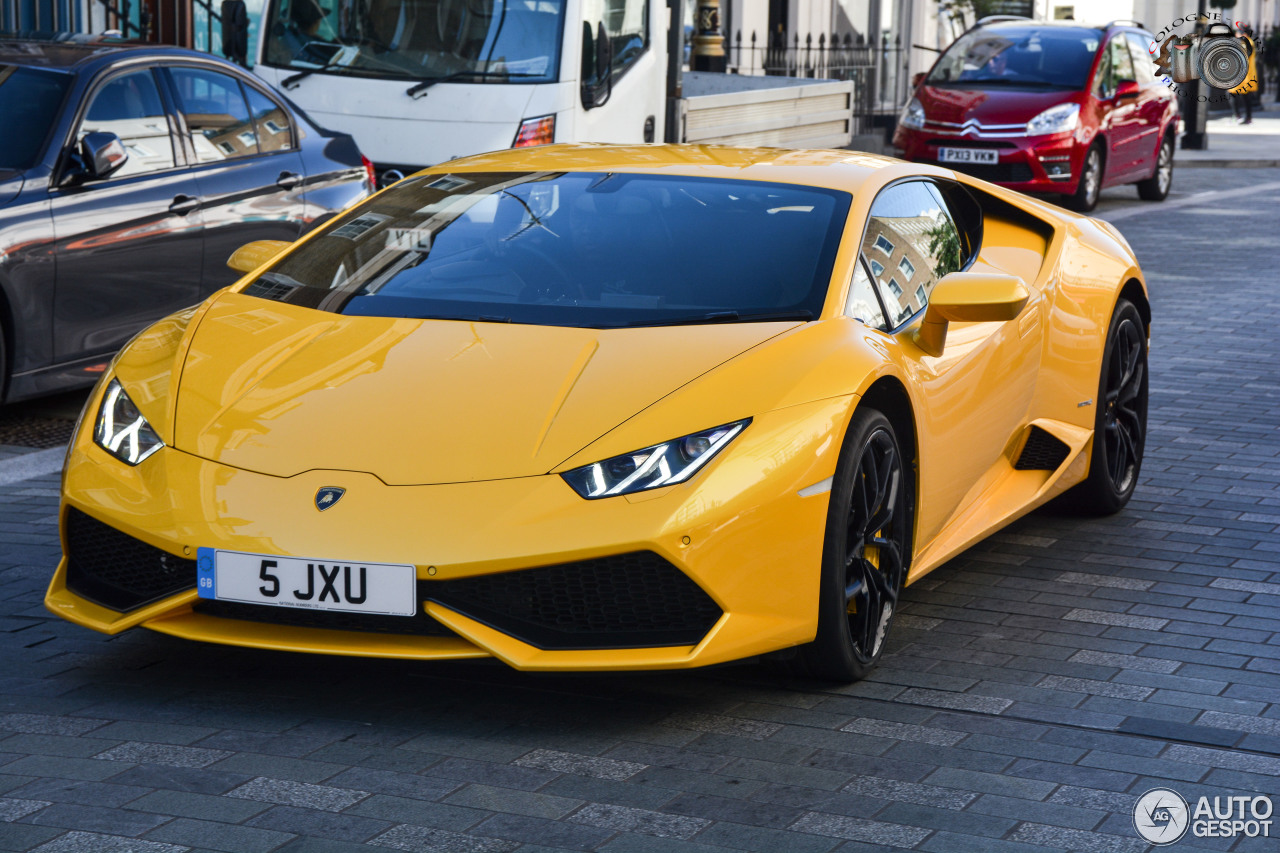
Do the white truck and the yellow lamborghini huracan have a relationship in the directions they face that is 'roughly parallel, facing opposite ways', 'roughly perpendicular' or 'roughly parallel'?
roughly parallel

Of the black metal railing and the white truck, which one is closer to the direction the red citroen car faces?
the white truck

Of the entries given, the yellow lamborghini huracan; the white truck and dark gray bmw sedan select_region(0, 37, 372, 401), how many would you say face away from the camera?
0

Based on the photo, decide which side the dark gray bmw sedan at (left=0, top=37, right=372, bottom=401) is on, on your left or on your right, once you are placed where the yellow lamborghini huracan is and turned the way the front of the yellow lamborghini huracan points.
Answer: on your right

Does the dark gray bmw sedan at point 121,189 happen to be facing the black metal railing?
no

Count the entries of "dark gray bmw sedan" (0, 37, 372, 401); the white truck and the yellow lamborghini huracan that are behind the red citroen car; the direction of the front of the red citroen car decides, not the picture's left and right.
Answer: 0

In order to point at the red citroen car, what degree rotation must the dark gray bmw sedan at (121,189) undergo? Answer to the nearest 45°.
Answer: approximately 180°

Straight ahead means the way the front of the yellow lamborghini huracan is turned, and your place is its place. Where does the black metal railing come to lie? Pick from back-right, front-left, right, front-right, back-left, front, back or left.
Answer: back-right

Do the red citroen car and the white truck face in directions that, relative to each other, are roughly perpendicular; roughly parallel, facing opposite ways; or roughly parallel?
roughly parallel

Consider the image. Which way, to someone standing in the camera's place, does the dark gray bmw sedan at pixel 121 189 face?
facing the viewer and to the left of the viewer

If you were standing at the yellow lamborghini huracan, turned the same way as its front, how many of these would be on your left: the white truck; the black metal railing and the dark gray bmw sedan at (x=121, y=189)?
0

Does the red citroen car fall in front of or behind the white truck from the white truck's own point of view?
behind

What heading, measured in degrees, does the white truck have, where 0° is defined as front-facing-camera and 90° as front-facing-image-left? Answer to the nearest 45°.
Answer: approximately 45°

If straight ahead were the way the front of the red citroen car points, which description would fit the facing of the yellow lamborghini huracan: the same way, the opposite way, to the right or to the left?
the same way

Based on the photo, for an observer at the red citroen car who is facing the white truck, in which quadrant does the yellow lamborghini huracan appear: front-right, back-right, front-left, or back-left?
front-left

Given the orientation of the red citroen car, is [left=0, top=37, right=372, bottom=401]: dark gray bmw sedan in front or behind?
in front
